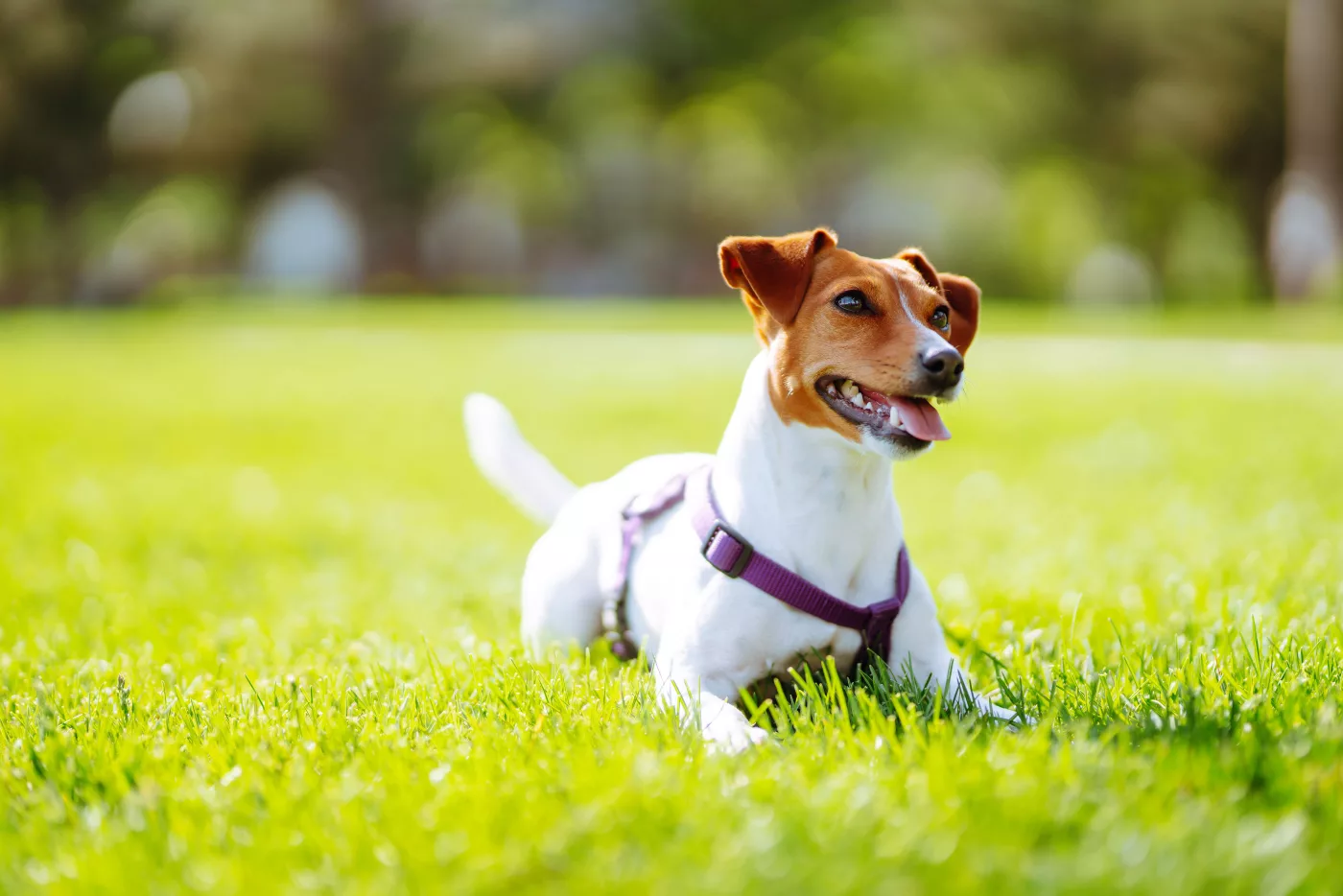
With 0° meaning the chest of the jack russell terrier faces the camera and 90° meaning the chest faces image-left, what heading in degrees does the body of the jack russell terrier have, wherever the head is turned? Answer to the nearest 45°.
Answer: approximately 315°
